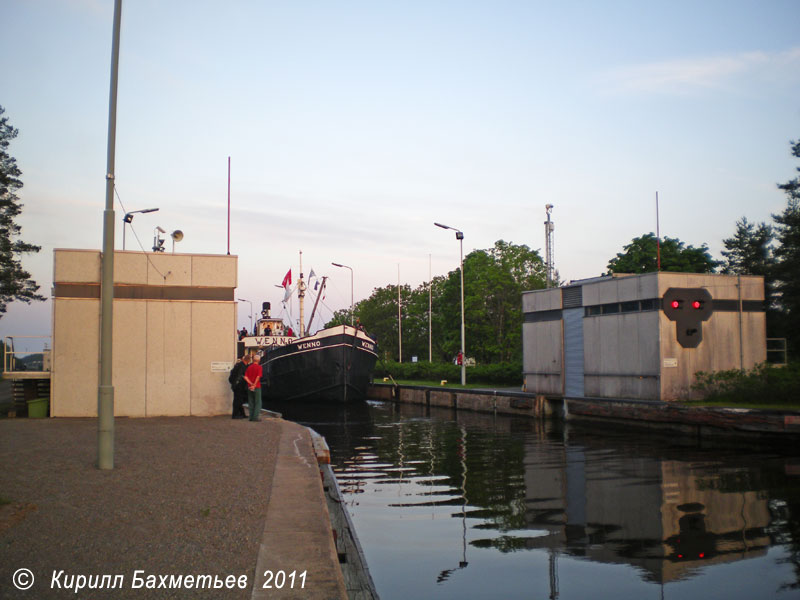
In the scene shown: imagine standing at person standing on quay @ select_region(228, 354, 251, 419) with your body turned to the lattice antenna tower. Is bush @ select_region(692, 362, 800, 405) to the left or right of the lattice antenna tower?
right

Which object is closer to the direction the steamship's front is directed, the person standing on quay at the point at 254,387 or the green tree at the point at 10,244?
the person standing on quay

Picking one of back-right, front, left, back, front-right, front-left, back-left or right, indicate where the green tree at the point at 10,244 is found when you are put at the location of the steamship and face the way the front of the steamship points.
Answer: back-right

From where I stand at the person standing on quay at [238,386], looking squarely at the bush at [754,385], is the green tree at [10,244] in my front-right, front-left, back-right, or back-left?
back-left

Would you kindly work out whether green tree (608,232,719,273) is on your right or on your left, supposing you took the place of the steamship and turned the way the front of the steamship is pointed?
on your left

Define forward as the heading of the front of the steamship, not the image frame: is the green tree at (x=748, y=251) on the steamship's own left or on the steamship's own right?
on the steamship's own left

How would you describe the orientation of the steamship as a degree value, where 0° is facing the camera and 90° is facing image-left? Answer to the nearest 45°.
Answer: approximately 315°

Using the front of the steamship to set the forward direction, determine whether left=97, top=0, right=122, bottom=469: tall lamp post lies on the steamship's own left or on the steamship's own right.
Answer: on the steamship's own right
